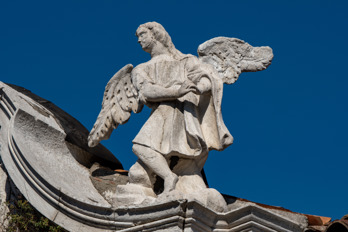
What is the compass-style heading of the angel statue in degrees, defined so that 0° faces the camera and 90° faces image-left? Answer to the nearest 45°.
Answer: approximately 0°
